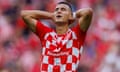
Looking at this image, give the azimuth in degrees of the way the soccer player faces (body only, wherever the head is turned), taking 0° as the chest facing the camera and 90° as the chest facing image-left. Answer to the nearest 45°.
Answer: approximately 0°
